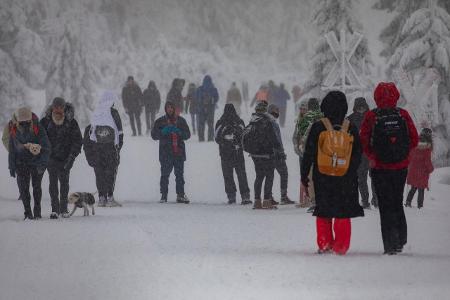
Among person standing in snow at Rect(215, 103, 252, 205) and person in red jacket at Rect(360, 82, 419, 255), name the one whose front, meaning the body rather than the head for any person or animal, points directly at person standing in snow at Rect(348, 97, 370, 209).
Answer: the person in red jacket

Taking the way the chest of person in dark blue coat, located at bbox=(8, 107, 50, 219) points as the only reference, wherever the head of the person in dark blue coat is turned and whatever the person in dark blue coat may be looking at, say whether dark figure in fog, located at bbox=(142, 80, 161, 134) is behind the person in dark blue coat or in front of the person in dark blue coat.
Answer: behind

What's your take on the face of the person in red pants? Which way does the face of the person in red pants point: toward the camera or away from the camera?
away from the camera

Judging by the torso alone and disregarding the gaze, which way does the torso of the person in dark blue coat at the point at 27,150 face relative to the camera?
toward the camera

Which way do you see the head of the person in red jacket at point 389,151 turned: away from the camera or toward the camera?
away from the camera

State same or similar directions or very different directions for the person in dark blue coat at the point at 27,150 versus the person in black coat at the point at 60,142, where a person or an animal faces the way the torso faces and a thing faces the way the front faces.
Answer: same or similar directions

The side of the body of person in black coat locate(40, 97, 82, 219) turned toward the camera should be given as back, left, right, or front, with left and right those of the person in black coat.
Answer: front
